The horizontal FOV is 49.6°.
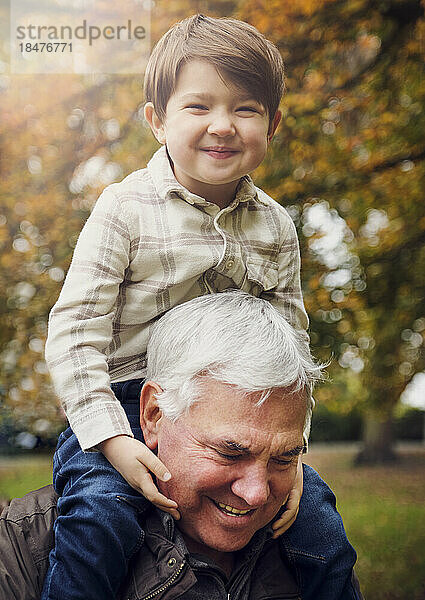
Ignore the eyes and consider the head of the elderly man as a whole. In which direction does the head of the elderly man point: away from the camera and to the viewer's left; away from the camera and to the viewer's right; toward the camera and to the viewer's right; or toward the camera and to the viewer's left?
toward the camera and to the viewer's right

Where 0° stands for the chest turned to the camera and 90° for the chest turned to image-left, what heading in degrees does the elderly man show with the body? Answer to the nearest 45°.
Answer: approximately 315°

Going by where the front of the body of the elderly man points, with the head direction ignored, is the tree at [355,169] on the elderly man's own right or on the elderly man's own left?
on the elderly man's own left
